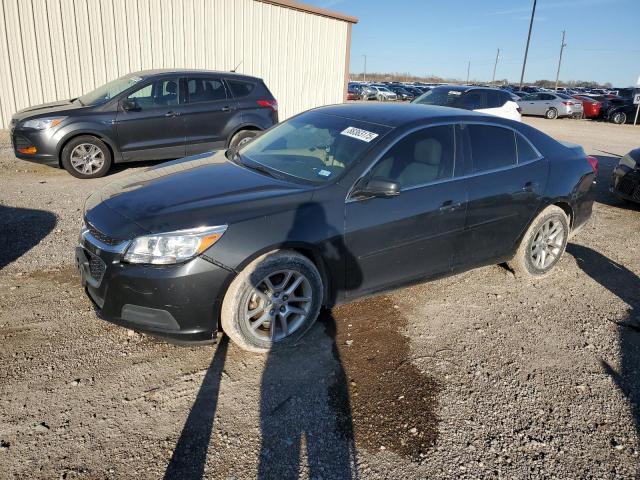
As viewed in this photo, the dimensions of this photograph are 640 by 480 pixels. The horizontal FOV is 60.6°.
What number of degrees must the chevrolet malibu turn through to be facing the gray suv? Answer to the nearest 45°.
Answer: approximately 90° to its right

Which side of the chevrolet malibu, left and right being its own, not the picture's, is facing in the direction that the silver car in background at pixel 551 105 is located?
back

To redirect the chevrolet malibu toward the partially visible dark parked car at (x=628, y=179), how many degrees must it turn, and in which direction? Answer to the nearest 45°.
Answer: approximately 180°

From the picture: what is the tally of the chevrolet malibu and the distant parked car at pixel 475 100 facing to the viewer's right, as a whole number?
0

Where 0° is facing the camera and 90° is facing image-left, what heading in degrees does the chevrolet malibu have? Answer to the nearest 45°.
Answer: approximately 45°

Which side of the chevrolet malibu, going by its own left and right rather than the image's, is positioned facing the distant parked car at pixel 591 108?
back
